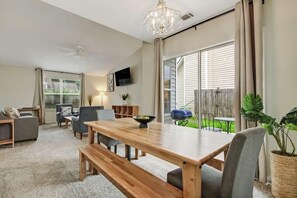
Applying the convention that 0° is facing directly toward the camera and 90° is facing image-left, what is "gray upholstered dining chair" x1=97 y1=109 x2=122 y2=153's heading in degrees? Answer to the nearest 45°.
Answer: approximately 315°

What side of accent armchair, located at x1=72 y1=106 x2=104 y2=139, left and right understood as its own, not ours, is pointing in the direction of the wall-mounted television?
right

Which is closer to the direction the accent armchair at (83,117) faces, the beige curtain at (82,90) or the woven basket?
the beige curtain

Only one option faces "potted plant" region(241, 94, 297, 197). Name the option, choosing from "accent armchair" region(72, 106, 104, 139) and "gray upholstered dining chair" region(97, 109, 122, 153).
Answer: the gray upholstered dining chair

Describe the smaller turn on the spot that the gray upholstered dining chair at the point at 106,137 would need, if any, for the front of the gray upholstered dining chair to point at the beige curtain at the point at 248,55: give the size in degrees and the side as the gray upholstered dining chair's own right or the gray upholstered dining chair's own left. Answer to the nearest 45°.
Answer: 0° — it already faces it

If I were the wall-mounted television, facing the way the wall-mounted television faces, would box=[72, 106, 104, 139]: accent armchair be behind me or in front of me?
in front

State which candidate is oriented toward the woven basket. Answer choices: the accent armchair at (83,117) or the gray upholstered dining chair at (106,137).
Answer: the gray upholstered dining chair

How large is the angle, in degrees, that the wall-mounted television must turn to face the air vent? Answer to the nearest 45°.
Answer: approximately 45° to its left

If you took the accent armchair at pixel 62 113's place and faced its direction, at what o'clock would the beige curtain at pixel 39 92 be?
The beige curtain is roughly at 6 o'clock from the accent armchair.

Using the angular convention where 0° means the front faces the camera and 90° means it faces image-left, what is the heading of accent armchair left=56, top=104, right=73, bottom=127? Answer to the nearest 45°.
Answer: approximately 315°

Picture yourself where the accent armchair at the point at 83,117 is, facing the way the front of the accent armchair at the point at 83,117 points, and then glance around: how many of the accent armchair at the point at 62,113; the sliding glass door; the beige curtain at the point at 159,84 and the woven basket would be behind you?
3

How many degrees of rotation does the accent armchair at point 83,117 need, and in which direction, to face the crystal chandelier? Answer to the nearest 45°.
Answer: approximately 135° to its left

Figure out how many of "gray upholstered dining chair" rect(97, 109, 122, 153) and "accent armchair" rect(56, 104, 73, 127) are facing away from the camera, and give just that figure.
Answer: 0

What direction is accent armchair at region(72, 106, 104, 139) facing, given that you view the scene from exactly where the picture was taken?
facing away from the viewer and to the left of the viewer
